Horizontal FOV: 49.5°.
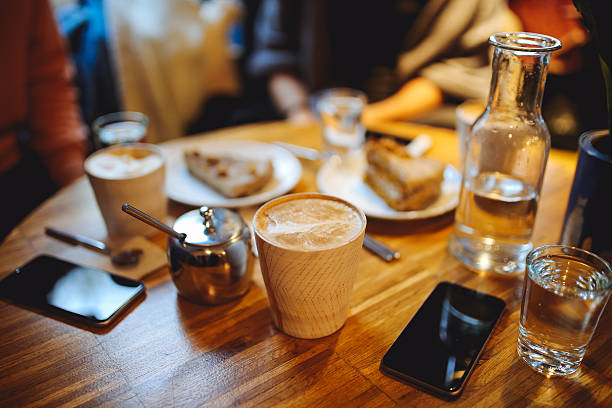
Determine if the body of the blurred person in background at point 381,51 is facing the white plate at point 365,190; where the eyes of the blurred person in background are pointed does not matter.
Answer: yes

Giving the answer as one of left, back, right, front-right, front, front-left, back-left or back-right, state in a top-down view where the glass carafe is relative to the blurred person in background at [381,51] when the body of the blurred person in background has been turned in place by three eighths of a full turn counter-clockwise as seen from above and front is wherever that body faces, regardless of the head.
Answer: back-right

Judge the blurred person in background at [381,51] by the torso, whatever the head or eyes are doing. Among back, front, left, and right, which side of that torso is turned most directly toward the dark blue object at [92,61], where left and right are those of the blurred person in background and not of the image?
right

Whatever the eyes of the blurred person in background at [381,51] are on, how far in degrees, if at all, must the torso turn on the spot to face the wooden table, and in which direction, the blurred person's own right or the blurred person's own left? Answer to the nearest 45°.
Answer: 0° — they already face it

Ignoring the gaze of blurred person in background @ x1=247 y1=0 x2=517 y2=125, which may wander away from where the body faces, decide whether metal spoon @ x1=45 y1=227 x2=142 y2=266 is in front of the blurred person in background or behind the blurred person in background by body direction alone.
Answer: in front

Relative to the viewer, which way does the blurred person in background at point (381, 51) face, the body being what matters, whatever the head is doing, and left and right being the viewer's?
facing the viewer

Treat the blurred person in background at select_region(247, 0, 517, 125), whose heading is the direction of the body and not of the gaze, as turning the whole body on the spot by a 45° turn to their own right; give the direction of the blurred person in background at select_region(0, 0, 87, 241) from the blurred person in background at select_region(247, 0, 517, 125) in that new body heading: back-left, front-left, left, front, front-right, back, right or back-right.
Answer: front

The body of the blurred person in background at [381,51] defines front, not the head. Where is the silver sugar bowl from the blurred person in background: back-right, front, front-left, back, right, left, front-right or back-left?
front

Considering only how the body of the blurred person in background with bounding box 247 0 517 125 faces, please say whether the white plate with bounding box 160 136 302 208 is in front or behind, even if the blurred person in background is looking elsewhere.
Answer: in front

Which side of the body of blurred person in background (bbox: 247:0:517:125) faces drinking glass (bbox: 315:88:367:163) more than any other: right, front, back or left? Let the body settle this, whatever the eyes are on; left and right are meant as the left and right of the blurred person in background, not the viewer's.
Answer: front

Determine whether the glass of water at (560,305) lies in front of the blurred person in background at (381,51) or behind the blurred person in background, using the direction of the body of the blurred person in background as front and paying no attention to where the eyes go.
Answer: in front

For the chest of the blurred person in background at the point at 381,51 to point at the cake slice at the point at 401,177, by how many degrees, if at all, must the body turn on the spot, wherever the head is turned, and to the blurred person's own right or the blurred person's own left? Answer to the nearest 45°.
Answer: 0° — they already face it

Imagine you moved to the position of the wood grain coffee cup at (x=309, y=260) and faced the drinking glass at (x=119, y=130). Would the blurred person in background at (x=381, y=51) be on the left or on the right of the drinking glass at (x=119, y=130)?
right
